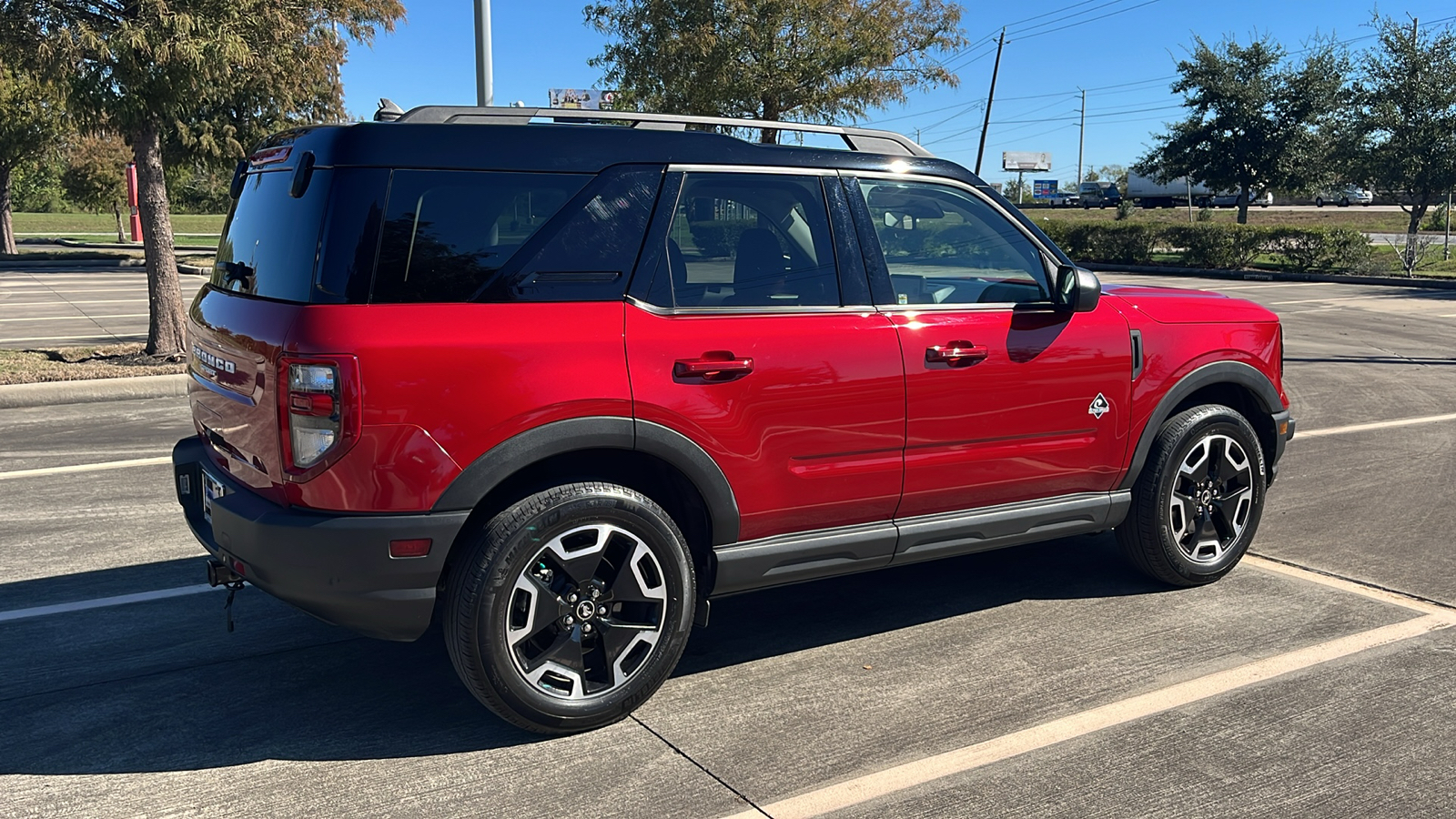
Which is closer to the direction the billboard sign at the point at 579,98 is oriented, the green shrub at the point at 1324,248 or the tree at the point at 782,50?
the tree

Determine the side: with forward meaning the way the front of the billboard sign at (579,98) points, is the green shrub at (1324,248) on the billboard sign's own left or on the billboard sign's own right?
on the billboard sign's own left

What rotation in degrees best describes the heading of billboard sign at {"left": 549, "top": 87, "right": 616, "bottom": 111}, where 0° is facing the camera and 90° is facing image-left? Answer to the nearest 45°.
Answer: approximately 0°

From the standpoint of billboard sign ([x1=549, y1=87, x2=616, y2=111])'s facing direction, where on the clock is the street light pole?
The street light pole is roughly at 12 o'clock from the billboard sign.

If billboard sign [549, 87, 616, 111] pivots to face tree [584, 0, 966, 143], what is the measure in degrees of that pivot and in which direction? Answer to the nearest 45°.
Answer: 0° — it already faces it

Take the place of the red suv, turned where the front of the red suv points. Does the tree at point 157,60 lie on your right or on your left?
on your left

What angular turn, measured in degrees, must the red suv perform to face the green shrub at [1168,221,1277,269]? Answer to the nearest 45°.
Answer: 0° — it already faces it

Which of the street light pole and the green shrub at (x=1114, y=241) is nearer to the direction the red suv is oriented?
the green shrub

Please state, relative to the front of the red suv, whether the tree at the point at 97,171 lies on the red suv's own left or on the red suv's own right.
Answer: on the red suv's own left

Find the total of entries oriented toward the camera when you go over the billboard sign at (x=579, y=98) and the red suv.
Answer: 1

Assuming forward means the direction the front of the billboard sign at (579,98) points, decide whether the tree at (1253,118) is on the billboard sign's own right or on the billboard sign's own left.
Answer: on the billboard sign's own left

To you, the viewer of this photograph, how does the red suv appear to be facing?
facing away from the viewer and to the right of the viewer
